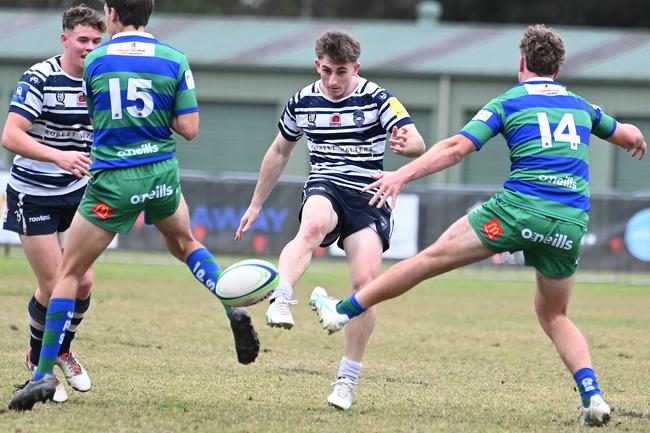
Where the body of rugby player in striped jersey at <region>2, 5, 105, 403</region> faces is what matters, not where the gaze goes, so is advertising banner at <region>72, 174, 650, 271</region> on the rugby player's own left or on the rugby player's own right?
on the rugby player's own left

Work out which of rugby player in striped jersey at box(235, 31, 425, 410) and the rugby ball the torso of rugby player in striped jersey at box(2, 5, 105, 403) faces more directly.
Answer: the rugby ball

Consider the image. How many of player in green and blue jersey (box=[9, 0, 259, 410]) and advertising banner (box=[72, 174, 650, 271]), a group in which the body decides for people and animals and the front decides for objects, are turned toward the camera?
1

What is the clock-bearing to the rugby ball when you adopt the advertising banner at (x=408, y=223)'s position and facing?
The rugby ball is roughly at 12 o'clock from the advertising banner.

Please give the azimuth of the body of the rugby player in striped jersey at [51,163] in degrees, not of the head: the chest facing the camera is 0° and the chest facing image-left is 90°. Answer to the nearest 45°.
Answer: approximately 315°

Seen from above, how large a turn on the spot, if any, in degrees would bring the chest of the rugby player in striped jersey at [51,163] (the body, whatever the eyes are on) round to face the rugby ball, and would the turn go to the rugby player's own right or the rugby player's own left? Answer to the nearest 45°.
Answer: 0° — they already face it

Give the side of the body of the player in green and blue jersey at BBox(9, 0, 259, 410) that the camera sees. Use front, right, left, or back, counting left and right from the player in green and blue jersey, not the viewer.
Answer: back

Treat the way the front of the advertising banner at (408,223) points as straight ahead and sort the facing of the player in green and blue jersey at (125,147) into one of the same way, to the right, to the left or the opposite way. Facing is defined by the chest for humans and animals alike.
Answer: the opposite way

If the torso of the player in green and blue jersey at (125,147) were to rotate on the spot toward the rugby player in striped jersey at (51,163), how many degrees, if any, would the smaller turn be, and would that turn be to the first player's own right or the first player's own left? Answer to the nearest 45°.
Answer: approximately 45° to the first player's own left

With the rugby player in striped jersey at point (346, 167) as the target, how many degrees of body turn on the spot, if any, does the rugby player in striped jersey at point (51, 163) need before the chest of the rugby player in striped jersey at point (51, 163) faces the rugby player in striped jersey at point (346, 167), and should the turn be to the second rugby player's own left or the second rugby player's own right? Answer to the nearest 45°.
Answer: approximately 45° to the second rugby player's own left
